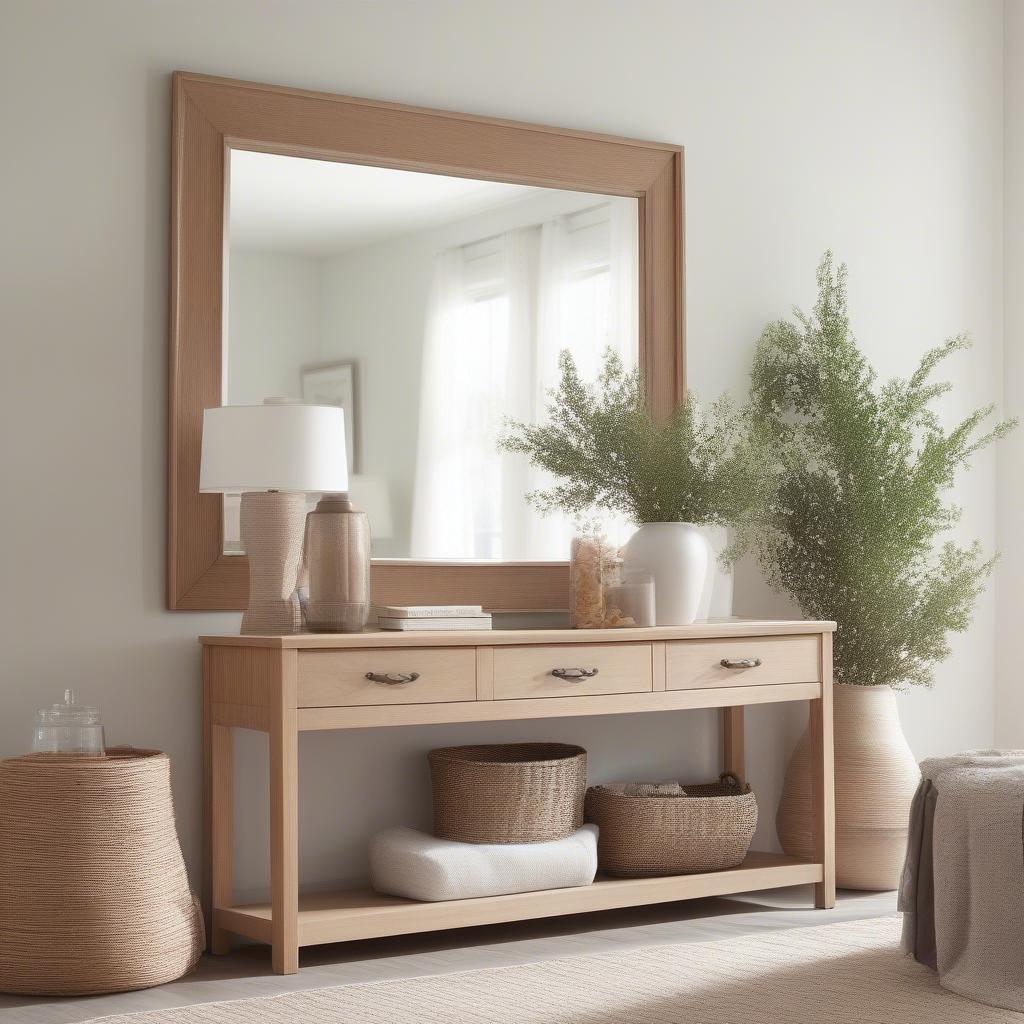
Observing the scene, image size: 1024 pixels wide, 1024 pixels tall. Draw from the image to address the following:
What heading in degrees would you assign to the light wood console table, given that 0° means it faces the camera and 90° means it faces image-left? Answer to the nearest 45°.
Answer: approximately 315°

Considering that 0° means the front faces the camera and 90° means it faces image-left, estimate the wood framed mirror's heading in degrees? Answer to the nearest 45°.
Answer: approximately 315°

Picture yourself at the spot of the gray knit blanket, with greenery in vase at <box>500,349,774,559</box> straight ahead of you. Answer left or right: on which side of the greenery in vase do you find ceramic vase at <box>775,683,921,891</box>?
right

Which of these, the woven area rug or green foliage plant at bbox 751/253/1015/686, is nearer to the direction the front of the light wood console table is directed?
the woven area rug

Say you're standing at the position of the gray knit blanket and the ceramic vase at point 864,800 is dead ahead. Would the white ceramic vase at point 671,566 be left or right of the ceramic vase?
left
